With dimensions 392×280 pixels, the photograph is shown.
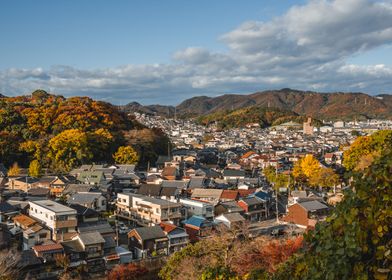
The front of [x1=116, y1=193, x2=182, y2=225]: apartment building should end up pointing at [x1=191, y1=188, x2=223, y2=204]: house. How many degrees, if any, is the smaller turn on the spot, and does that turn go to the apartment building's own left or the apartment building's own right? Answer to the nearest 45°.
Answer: approximately 180°

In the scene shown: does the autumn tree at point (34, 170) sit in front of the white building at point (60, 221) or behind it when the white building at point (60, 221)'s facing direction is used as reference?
behind

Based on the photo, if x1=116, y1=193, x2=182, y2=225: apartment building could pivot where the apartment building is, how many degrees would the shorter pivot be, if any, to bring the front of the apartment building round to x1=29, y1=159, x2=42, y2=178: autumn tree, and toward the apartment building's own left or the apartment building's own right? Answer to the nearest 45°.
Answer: approximately 90° to the apartment building's own right

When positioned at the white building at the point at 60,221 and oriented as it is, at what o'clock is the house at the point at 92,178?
The house is roughly at 8 o'clock from the white building.

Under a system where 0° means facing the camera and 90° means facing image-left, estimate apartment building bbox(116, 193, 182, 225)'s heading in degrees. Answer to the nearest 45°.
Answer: approximately 45°

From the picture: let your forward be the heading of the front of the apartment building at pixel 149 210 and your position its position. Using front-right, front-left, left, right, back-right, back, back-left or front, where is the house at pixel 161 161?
back-right

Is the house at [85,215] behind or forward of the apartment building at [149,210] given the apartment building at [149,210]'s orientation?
forward

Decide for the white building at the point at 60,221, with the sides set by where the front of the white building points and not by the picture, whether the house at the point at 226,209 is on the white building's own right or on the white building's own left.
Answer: on the white building's own left

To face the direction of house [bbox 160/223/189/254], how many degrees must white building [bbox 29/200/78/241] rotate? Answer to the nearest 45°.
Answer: approximately 45° to its left

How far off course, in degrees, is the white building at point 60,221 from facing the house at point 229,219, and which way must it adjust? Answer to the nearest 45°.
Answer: approximately 45° to its left

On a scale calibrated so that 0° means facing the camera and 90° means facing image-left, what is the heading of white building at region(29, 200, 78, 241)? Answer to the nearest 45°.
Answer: approximately 315°
